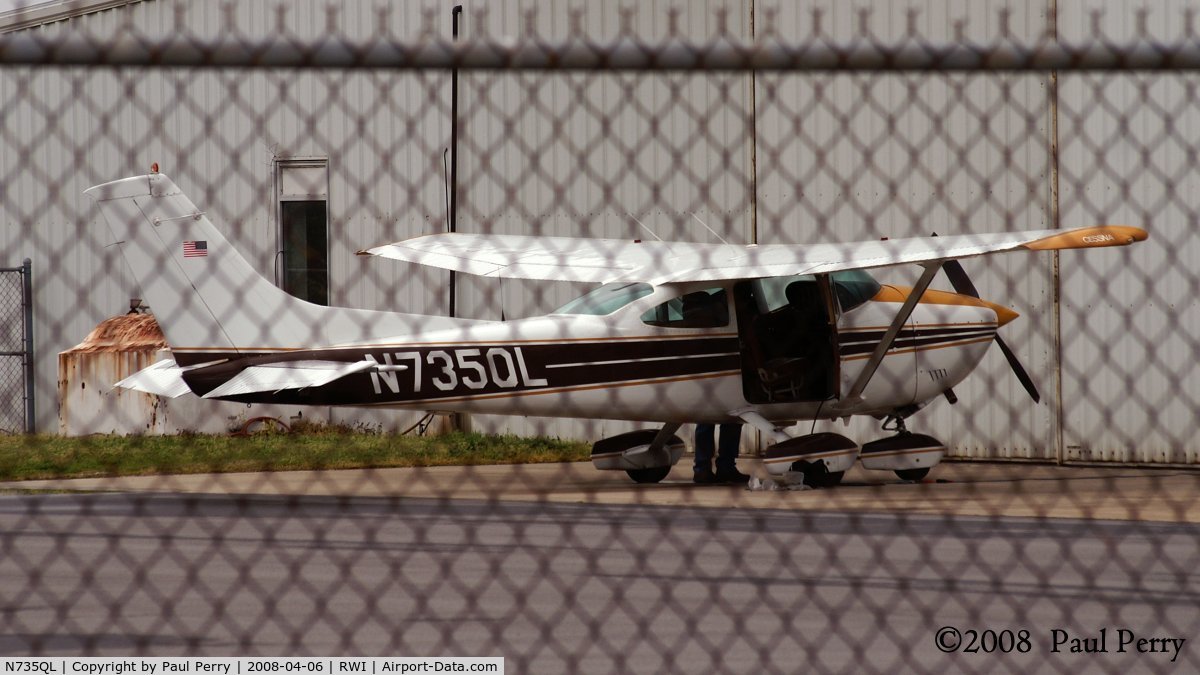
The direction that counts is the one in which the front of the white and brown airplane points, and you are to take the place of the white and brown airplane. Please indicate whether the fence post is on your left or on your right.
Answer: on your left

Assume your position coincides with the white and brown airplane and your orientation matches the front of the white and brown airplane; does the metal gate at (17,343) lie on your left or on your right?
on your left

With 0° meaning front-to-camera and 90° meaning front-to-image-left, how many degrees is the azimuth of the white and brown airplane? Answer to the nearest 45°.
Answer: approximately 225°
